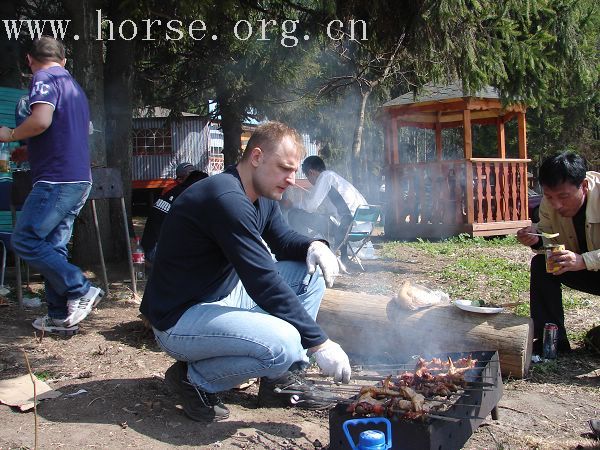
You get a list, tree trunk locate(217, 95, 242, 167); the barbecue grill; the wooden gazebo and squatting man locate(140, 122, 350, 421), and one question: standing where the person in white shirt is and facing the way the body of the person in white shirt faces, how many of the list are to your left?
2

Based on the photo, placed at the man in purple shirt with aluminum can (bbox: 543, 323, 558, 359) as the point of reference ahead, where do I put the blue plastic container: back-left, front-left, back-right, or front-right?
front-right
